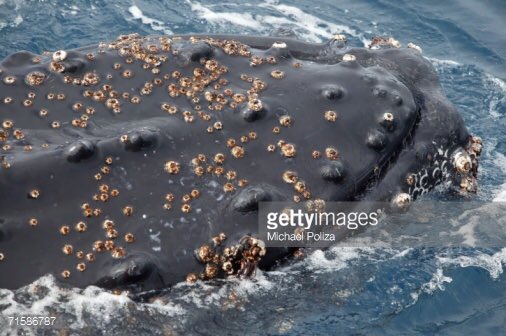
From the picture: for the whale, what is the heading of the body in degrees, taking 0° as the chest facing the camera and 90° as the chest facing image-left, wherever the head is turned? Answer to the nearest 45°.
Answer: approximately 270°

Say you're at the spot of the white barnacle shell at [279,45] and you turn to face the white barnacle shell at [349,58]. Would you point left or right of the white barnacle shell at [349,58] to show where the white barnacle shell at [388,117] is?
right
